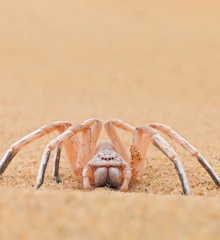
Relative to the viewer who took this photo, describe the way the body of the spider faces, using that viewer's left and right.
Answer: facing the viewer
